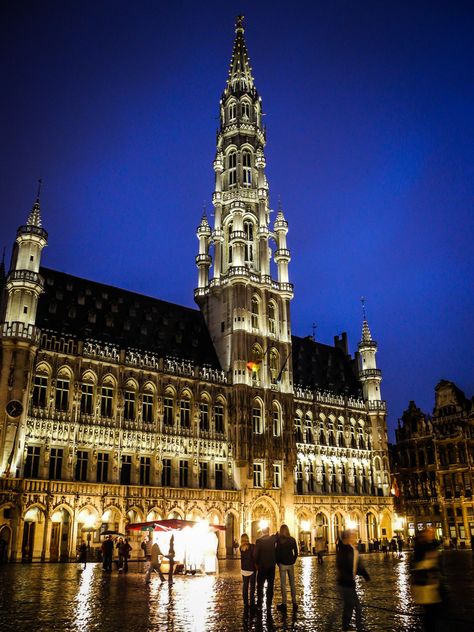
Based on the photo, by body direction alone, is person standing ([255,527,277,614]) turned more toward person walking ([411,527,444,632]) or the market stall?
the market stall

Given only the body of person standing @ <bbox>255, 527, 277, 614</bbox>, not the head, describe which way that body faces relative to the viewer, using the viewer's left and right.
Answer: facing away from the viewer

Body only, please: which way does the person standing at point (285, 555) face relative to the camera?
away from the camera

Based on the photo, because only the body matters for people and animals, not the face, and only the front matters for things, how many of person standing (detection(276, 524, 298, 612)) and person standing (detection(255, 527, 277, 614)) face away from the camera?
2

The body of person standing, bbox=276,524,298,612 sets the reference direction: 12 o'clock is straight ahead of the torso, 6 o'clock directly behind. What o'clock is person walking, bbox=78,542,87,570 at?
The person walking is roughly at 11 o'clock from the person standing.

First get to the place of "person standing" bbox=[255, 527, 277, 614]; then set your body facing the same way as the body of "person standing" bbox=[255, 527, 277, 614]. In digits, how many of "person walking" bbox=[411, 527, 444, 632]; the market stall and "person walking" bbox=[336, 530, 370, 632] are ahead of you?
1

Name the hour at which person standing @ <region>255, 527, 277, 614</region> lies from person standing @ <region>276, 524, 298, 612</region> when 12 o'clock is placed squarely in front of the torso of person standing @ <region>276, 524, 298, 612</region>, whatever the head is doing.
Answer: person standing @ <region>255, 527, 277, 614</region> is roughly at 8 o'clock from person standing @ <region>276, 524, 298, 612</region>.

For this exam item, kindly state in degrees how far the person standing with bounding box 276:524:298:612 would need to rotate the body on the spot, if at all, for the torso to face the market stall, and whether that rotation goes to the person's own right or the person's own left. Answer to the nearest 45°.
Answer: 0° — they already face it
